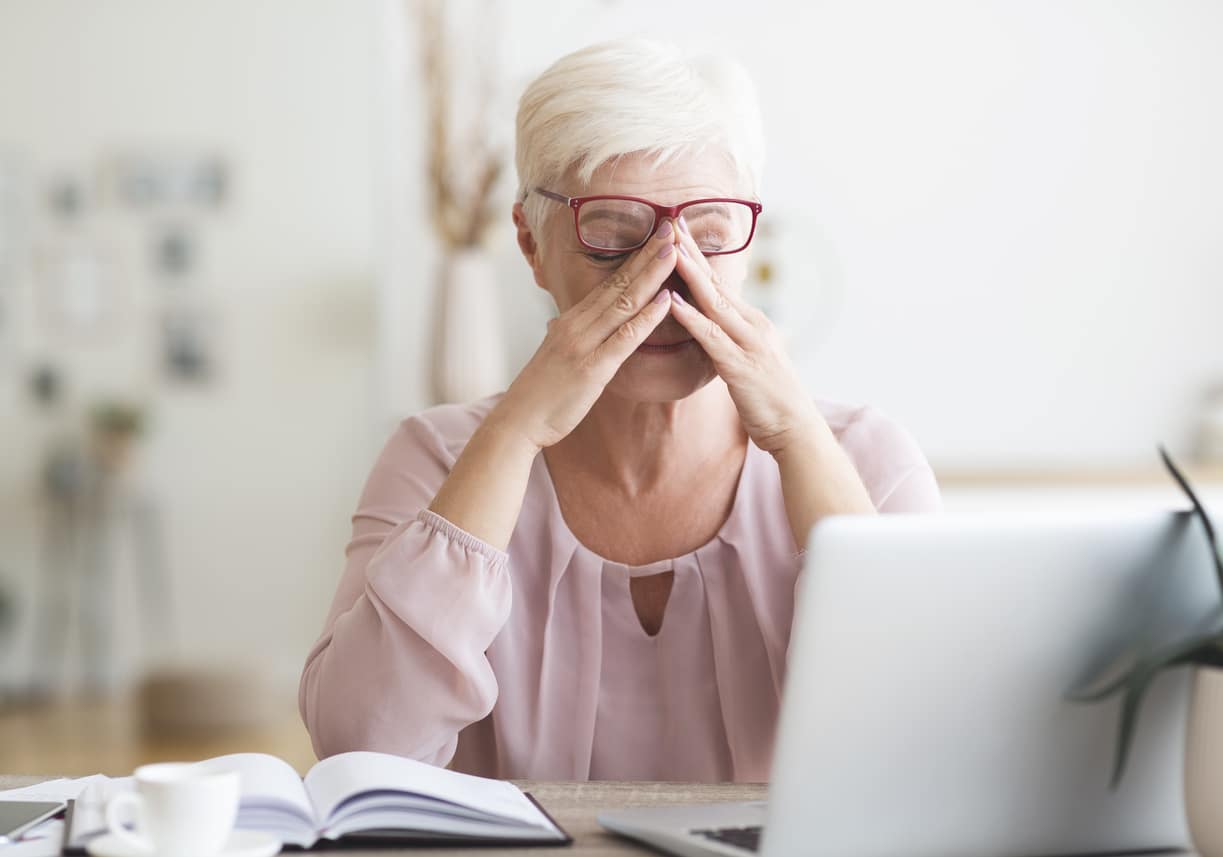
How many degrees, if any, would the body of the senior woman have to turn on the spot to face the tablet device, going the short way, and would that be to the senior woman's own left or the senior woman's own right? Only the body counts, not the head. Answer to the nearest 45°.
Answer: approximately 45° to the senior woman's own right

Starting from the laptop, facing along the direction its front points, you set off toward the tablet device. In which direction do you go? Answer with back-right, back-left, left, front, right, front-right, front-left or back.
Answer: front-left

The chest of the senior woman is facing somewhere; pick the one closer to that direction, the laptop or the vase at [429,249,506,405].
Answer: the laptop

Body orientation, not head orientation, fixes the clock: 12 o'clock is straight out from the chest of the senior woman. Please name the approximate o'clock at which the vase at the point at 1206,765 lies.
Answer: The vase is roughly at 11 o'clock from the senior woman.

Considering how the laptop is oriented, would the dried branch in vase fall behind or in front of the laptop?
in front

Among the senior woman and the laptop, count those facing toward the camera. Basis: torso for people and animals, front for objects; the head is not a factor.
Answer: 1

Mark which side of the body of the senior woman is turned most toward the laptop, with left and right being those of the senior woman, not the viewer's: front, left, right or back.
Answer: front

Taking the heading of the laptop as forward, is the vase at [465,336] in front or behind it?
in front

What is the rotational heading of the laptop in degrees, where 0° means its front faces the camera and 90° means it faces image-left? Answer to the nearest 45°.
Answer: approximately 135°
